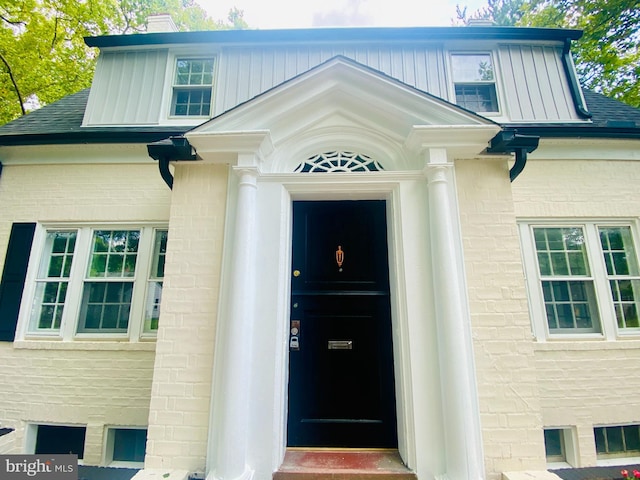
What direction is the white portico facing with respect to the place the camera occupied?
facing the viewer

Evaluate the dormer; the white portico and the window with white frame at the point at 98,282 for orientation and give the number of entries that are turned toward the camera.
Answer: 3

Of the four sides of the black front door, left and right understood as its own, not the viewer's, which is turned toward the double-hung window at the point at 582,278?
left

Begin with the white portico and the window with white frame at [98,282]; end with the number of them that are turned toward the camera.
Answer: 2

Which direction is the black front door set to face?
toward the camera

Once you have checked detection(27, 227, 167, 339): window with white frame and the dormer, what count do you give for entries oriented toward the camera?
2

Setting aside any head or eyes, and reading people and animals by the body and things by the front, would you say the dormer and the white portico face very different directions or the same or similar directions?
same or similar directions

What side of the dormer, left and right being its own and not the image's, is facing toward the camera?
front
